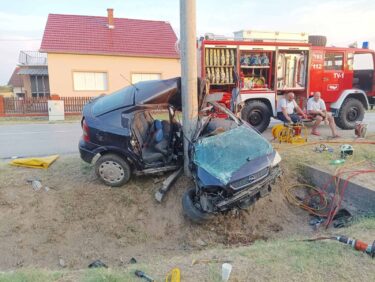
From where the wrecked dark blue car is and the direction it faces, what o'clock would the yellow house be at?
The yellow house is roughly at 7 o'clock from the wrecked dark blue car.

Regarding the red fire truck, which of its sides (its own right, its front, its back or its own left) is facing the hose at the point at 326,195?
right

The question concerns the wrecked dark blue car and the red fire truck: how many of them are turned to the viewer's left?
0

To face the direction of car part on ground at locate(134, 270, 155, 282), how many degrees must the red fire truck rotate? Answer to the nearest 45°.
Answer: approximately 90° to its right

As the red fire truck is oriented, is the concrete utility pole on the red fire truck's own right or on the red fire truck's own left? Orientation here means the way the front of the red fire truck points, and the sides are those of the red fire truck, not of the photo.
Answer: on the red fire truck's own right

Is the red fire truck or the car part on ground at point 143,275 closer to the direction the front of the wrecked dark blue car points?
the car part on ground

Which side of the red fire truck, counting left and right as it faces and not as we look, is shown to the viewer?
right

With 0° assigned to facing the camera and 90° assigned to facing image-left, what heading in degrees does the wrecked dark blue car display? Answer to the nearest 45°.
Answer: approximately 315°

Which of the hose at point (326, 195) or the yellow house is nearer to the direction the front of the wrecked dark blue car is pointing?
the hose

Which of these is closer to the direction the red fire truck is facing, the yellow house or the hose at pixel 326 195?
the hose

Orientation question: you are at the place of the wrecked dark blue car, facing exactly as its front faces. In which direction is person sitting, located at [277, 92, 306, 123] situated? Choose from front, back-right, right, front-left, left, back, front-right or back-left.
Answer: left
